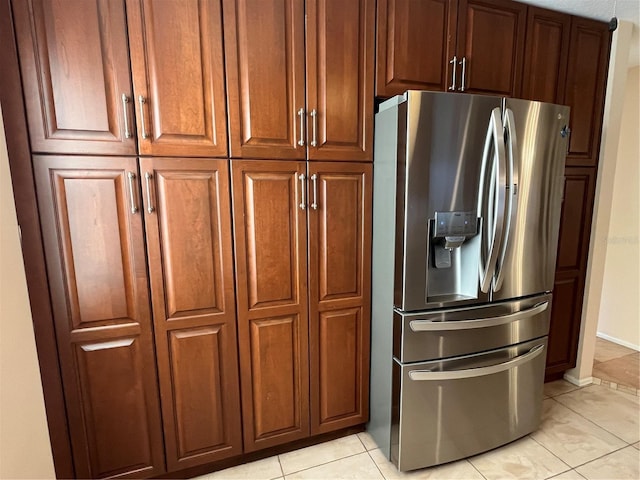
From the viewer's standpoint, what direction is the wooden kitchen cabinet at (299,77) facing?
toward the camera

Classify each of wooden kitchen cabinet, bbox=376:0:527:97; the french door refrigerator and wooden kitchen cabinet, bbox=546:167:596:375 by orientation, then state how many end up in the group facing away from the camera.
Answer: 0

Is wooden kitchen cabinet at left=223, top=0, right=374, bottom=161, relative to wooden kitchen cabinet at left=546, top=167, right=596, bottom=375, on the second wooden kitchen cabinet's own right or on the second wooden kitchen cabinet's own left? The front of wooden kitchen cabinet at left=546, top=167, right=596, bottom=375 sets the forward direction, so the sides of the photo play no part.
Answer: on the second wooden kitchen cabinet's own right

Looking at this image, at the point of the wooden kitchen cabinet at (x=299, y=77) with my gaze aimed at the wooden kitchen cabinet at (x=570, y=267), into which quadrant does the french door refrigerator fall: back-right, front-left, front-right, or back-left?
front-right

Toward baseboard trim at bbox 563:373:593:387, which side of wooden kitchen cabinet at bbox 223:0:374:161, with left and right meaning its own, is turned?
left

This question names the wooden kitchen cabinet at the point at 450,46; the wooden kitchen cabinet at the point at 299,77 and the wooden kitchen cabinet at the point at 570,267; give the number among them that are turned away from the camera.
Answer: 0

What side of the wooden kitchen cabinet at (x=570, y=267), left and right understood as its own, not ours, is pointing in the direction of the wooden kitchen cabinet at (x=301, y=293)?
right

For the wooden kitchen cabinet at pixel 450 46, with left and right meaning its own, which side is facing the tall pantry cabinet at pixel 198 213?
right

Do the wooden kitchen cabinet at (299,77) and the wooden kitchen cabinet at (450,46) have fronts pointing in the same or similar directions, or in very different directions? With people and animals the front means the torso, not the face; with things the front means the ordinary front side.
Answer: same or similar directions

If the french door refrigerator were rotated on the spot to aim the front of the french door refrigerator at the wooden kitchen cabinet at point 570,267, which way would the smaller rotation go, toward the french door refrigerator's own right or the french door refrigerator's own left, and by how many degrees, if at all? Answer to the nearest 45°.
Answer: approximately 90° to the french door refrigerator's own left

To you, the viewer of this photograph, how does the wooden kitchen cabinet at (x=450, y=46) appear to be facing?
facing the viewer and to the right of the viewer

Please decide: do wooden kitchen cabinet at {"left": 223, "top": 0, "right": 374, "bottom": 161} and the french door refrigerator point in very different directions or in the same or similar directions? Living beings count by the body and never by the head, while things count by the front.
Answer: same or similar directions
